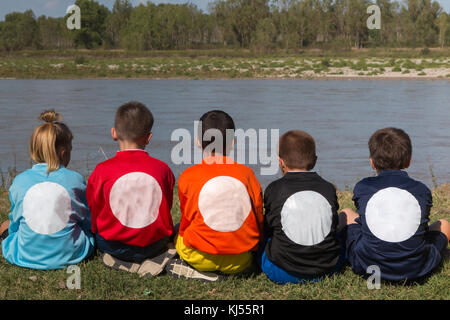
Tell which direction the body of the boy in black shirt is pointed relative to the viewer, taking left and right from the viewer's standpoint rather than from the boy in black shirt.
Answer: facing away from the viewer

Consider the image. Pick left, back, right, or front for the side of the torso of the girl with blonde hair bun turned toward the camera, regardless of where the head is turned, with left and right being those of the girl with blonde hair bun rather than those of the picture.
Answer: back

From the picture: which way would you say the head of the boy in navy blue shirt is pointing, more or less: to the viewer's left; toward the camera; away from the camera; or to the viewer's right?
away from the camera

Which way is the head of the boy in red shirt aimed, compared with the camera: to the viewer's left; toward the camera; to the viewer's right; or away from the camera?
away from the camera

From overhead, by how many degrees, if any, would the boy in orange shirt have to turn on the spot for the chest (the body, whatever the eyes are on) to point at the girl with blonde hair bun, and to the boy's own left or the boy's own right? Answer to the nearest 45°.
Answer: approximately 90° to the boy's own left

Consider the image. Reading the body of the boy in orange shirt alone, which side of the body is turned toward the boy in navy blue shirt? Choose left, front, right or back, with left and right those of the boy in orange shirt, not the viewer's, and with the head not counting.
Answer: right

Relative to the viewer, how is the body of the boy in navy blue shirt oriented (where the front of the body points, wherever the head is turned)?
away from the camera

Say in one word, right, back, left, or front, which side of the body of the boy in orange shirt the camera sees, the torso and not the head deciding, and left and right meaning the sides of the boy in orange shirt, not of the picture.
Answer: back

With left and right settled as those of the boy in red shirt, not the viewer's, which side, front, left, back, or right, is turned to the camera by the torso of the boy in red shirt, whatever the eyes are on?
back

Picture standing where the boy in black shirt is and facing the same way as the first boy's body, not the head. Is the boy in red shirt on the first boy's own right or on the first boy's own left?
on the first boy's own left
